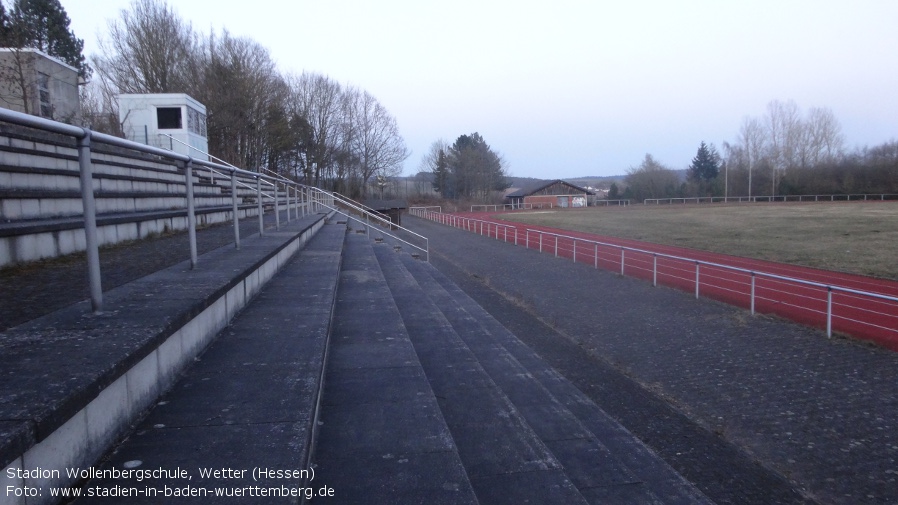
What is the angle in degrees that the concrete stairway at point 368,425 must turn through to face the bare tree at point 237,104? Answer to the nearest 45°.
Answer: approximately 90° to its left

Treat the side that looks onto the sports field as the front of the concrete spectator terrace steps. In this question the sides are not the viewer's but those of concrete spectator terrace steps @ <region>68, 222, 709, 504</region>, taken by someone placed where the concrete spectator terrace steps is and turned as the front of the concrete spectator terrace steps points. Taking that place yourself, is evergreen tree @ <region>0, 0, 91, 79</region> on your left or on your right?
on your left

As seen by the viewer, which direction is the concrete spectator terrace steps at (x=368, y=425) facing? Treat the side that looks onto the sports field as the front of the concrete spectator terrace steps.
to the viewer's right
